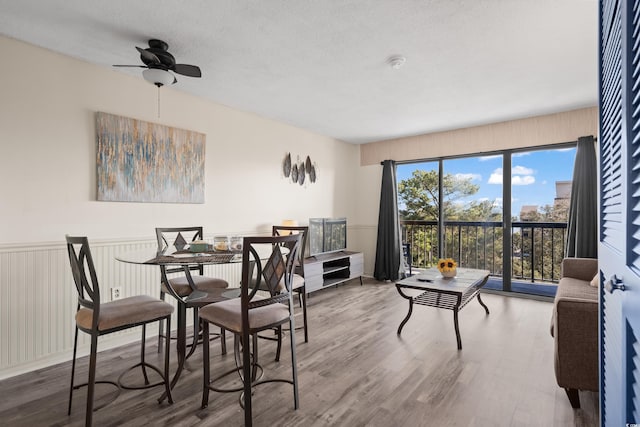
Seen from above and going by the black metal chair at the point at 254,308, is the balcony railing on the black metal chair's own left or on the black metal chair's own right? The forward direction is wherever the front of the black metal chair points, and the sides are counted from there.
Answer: on the black metal chair's own right

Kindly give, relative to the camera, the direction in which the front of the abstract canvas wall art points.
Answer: facing the viewer and to the right of the viewer

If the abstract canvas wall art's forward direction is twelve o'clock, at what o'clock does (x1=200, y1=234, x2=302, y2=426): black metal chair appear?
The black metal chair is roughly at 1 o'clock from the abstract canvas wall art.

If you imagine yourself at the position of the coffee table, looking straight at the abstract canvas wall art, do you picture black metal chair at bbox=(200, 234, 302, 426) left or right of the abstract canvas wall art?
left

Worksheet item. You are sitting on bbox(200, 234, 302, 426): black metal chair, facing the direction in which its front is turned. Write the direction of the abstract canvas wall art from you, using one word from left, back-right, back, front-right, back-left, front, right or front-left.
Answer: front

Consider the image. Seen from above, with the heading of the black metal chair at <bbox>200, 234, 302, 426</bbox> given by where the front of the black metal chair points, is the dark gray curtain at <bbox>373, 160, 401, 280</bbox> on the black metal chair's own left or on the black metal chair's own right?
on the black metal chair's own right

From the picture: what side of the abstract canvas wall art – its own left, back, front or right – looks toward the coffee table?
front

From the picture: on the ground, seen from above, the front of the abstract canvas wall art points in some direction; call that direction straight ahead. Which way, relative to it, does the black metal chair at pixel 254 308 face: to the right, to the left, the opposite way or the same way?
the opposite way

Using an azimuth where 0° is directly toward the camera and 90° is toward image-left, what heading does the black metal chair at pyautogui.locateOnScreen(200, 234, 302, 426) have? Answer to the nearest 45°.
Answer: approximately 135°

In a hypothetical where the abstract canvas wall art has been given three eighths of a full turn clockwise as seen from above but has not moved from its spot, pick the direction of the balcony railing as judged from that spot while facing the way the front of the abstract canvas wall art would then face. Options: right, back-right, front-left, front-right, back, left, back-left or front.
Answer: back
